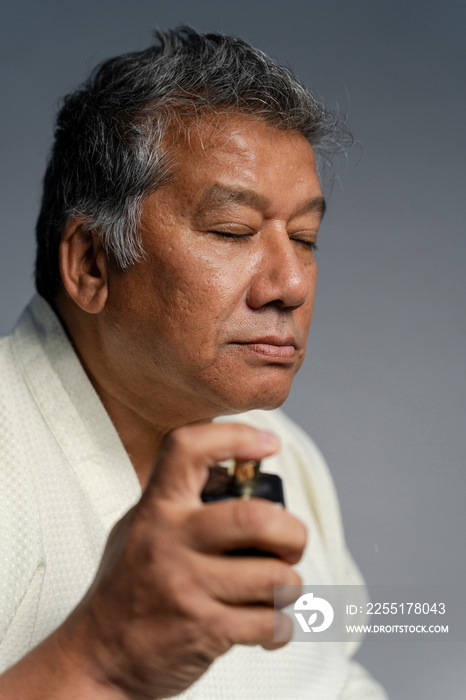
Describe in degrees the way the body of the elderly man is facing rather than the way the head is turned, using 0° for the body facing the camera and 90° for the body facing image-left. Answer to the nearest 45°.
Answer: approximately 315°
